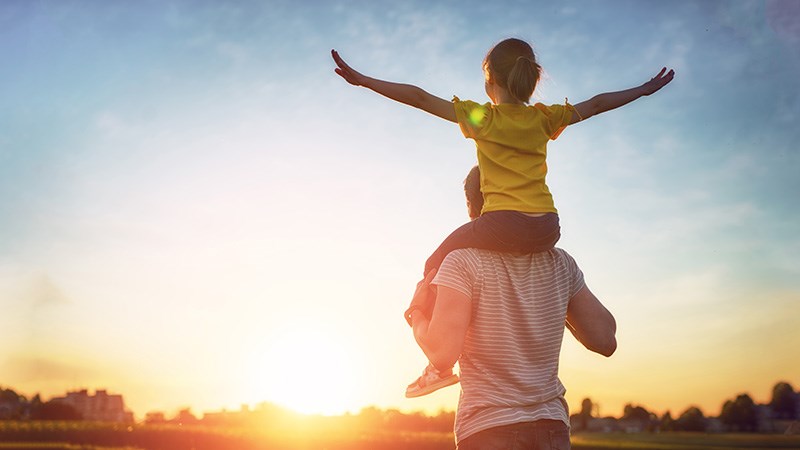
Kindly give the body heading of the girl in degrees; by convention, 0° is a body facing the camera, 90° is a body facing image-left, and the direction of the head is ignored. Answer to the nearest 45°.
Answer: approximately 135°
